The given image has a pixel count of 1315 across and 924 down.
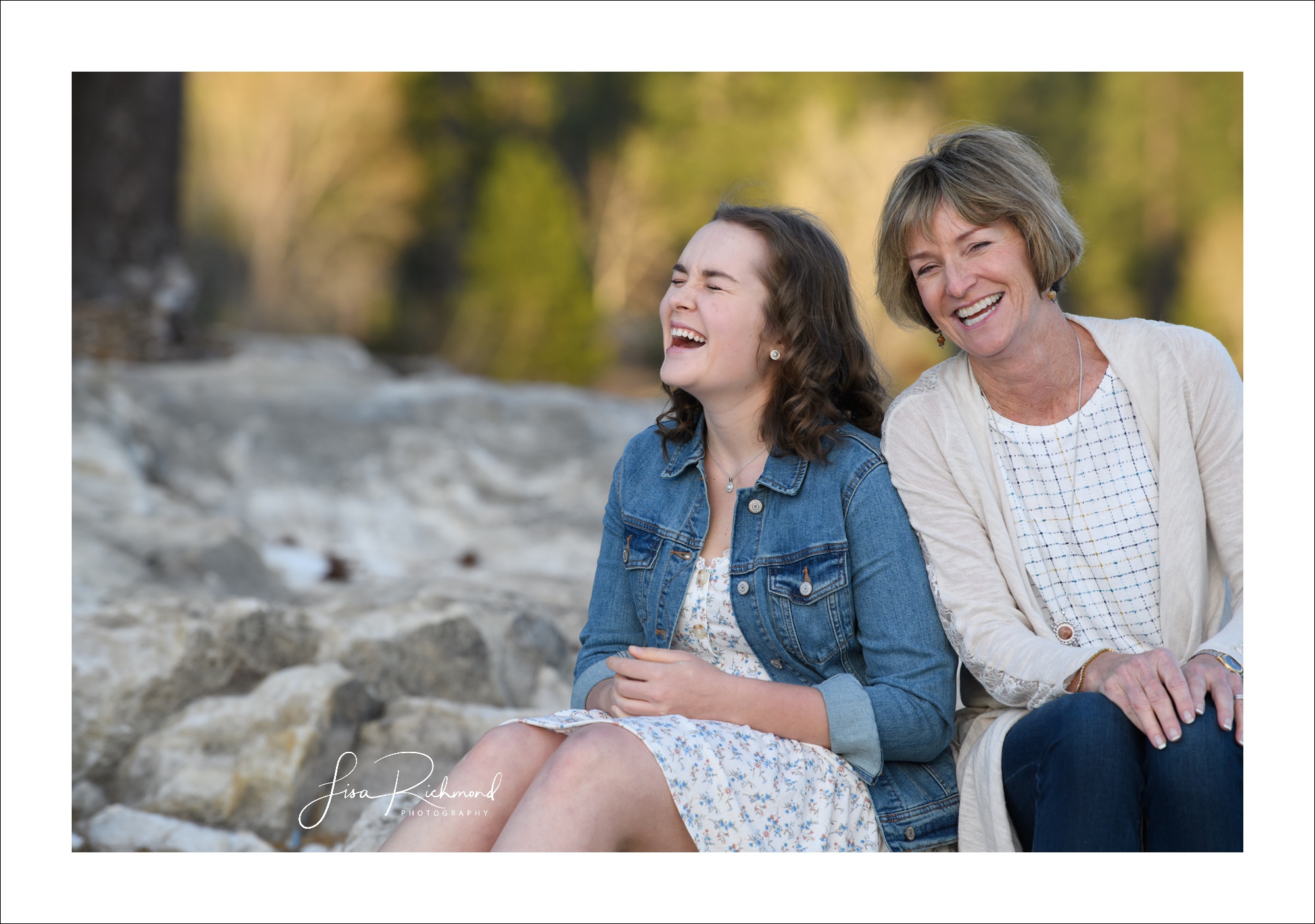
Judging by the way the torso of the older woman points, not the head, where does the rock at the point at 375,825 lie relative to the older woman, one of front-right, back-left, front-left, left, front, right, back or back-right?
right

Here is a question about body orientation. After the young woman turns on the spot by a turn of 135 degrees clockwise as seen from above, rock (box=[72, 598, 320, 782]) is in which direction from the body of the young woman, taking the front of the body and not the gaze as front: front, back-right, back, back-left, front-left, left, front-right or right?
front-left

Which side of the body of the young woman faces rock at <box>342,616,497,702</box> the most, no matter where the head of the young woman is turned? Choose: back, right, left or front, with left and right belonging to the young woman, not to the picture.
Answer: right

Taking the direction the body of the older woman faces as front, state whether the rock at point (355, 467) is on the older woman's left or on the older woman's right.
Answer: on the older woman's right

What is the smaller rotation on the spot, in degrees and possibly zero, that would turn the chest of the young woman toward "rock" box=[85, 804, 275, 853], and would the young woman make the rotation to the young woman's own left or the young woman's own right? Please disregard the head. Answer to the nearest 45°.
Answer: approximately 90° to the young woman's own right

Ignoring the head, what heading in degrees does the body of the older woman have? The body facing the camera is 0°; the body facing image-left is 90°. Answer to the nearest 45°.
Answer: approximately 0°

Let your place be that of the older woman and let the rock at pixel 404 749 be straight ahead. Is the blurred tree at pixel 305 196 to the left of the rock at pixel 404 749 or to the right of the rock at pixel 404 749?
right
